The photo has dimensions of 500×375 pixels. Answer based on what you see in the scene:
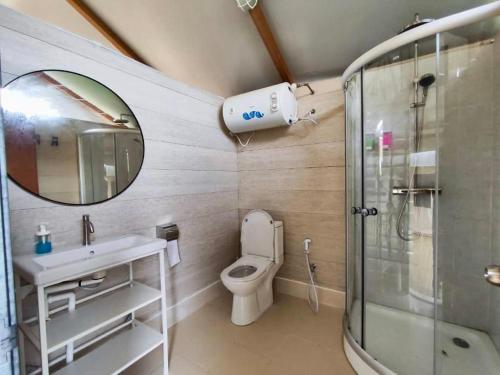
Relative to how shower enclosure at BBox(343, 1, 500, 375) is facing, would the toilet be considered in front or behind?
in front

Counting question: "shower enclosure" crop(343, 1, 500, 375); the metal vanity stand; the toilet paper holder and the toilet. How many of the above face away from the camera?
0

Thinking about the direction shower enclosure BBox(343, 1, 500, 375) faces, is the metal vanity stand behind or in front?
in front

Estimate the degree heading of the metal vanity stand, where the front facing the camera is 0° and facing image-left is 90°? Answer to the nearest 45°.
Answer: approximately 315°

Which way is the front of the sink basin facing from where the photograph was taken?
facing the viewer and to the right of the viewer

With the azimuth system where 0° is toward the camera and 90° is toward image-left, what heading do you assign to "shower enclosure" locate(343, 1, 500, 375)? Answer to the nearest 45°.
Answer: approximately 45°

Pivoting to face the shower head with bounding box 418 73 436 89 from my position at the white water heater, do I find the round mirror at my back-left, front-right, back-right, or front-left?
back-right

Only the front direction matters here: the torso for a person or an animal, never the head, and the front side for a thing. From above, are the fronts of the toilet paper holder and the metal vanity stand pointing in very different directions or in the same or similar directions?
same or similar directions

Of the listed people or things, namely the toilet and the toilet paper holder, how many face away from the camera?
0

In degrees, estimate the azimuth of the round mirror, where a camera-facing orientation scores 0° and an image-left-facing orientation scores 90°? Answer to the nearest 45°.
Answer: approximately 315°

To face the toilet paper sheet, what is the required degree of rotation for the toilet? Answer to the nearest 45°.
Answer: approximately 45° to its right

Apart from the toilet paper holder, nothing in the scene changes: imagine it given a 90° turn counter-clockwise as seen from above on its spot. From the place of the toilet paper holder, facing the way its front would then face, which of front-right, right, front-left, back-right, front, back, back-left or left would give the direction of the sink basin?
back

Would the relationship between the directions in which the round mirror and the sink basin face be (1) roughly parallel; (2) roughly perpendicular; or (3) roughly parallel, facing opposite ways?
roughly parallel

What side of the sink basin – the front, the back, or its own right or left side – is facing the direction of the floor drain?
front
